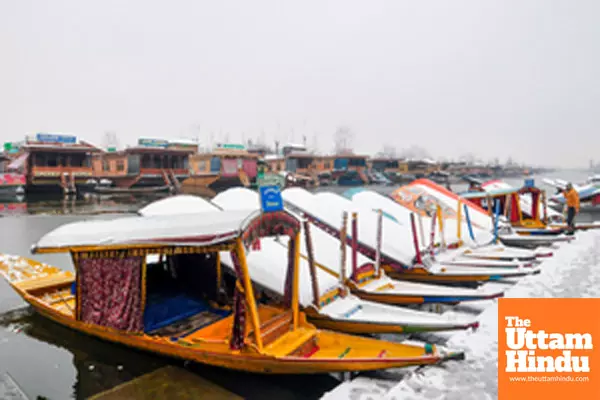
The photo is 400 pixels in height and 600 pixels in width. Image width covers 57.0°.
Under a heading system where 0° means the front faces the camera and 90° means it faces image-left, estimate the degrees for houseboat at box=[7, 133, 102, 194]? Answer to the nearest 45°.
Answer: approximately 0°

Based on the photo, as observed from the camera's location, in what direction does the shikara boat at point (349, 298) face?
facing to the right of the viewer

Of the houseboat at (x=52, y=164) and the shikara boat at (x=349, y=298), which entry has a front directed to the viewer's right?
the shikara boat

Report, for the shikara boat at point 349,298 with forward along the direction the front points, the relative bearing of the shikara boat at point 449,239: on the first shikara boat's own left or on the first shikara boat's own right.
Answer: on the first shikara boat's own left

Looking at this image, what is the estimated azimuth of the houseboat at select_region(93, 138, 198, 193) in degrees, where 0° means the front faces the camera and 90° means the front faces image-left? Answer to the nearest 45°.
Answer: approximately 315°

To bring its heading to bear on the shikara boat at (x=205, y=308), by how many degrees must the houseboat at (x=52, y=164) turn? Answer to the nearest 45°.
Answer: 0° — it already faces it

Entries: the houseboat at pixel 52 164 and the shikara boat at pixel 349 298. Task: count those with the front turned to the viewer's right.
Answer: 1

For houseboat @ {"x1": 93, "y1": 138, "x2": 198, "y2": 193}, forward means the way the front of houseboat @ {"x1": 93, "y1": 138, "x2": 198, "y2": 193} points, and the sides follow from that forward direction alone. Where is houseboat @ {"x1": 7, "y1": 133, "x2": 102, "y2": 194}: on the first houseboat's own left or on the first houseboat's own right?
on the first houseboat's own right
